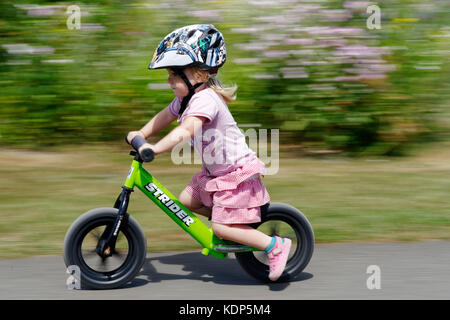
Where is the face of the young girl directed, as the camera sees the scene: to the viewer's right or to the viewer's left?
to the viewer's left

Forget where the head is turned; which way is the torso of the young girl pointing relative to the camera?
to the viewer's left

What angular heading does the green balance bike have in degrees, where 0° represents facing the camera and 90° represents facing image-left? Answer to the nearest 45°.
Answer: approximately 90°
